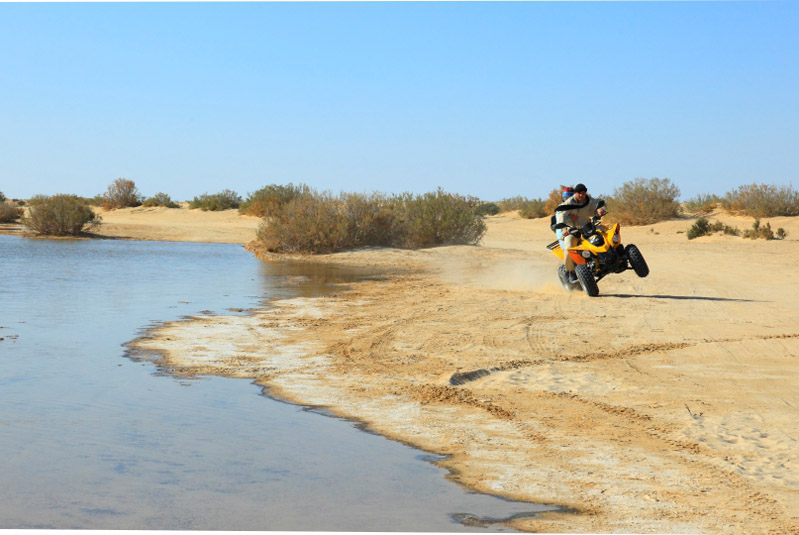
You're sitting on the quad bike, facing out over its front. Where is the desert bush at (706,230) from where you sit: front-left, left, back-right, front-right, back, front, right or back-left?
back-left

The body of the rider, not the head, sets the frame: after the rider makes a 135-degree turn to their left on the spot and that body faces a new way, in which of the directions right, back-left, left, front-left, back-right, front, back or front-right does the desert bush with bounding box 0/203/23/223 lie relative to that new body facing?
front-left

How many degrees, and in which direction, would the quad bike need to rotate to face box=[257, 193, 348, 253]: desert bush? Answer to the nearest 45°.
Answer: approximately 180°

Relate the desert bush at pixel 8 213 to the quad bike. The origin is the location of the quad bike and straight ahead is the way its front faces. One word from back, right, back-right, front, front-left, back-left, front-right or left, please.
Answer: back

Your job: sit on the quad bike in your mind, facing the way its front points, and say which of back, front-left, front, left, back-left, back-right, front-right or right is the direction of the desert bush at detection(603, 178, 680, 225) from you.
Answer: back-left
